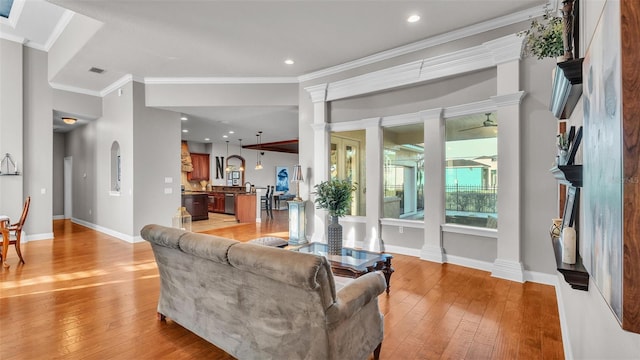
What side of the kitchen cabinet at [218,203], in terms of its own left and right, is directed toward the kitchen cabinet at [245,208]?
left

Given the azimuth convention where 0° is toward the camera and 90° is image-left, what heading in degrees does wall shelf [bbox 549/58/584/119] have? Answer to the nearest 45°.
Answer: approximately 90°

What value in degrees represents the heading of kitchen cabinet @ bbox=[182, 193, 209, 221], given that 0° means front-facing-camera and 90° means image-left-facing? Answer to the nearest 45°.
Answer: approximately 315°

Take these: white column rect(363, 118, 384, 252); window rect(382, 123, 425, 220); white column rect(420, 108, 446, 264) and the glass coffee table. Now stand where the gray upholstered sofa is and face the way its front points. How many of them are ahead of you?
4

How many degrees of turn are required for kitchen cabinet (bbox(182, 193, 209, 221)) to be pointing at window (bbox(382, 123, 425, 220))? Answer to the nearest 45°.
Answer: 0° — it already faces it

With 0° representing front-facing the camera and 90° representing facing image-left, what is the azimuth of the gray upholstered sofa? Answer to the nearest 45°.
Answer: approximately 225°

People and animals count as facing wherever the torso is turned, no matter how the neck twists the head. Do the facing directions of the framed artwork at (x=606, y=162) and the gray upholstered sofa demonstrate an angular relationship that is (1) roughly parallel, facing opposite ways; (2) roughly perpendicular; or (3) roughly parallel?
roughly perpendicular

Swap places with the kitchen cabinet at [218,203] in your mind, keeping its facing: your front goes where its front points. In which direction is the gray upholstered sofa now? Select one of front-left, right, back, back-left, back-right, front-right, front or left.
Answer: front-left

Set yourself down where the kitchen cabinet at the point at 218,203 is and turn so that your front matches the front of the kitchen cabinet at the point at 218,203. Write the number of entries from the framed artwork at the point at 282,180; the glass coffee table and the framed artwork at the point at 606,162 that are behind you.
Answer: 1

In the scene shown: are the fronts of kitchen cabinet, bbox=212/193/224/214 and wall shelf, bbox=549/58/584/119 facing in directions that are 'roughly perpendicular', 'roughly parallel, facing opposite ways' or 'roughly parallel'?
roughly perpendicular

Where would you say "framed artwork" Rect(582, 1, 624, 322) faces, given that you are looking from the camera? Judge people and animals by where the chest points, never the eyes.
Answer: facing to the left of the viewer
